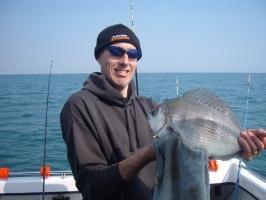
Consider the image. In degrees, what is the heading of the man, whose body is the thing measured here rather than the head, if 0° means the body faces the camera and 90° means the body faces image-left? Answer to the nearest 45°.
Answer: approximately 315°
